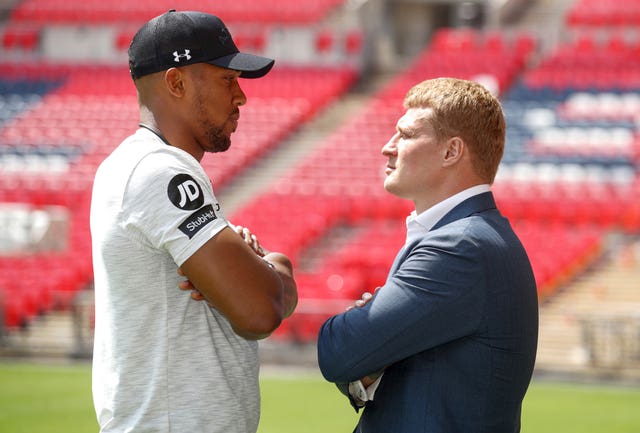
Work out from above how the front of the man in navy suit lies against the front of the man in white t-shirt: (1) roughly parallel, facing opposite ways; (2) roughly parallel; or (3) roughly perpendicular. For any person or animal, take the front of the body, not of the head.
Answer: roughly parallel, facing opposite ways

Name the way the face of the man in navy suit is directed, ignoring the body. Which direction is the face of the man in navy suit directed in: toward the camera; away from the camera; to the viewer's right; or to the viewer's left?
to the viewer's left

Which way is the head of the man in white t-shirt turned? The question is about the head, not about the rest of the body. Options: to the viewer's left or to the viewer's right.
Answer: to the viewer's right

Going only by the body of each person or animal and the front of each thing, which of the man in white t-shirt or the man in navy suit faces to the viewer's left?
the man in navy suit

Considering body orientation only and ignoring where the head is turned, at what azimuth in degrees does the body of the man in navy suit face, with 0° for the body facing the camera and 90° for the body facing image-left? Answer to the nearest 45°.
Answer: approximately 90°

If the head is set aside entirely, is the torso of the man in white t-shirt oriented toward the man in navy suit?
yes

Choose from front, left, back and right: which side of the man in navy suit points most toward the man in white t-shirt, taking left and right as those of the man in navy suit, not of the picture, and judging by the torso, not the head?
front

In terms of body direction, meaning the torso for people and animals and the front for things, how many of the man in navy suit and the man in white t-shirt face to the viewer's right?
1

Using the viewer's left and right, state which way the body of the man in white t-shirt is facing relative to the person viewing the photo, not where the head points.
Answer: facing to the right of the viewer
